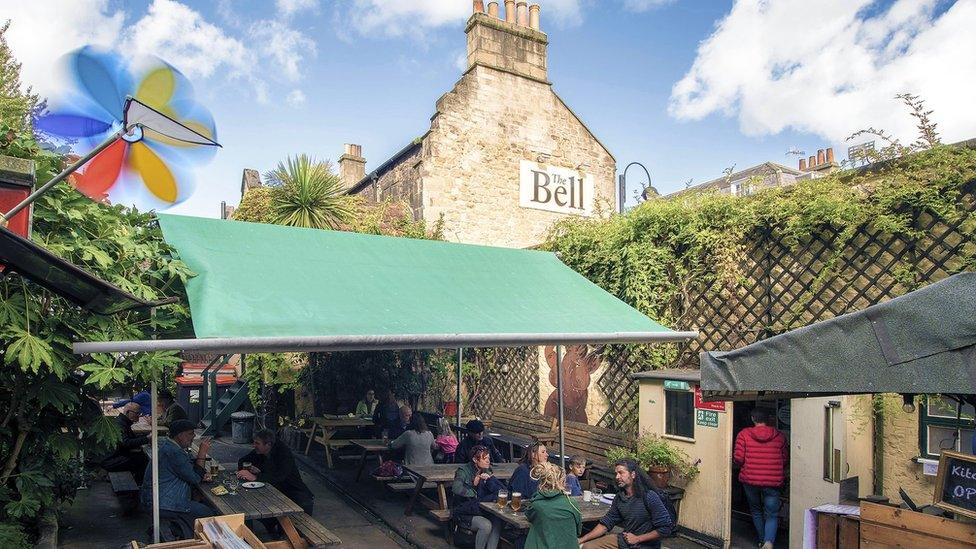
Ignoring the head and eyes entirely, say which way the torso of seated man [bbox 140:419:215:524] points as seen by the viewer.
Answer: to the viewer's right

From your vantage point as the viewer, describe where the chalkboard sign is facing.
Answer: facing the viewer

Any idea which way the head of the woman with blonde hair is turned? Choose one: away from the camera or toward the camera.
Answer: away from the camera

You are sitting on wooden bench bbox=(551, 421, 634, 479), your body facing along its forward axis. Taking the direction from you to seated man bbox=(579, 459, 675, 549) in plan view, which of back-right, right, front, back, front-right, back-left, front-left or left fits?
front-left

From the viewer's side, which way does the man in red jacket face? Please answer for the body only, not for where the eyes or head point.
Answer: away from the camera

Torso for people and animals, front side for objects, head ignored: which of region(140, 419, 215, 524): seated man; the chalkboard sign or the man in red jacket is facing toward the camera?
the chalkboard sign

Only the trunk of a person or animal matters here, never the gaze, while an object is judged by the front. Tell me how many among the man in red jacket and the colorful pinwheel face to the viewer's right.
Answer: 0

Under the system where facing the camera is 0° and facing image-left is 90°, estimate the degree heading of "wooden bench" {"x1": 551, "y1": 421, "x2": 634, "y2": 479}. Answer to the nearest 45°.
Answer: approximately 45°

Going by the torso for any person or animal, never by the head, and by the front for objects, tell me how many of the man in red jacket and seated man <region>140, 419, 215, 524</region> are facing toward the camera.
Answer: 0

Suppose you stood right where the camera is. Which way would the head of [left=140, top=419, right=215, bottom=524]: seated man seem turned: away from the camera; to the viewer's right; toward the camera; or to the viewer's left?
to the viewer's right
